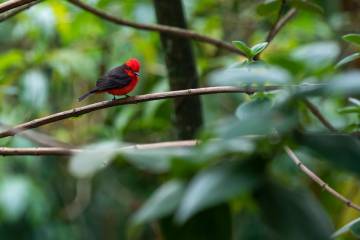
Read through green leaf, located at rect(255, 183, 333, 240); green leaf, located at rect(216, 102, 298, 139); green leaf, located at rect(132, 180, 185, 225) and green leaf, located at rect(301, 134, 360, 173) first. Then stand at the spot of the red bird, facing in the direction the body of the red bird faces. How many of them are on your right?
4

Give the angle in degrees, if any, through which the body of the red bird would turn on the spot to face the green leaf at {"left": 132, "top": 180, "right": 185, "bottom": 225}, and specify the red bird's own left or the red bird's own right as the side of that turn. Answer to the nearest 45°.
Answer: approximately 90° to the red bird's own right

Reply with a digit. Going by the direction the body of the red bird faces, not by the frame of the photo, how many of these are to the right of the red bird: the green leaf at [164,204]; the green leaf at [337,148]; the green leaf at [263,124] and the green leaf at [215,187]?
4

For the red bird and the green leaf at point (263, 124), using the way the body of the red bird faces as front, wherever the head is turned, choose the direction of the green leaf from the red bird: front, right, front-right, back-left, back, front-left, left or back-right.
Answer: right

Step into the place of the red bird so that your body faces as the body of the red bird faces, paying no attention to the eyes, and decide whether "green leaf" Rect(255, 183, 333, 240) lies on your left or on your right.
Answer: on your right

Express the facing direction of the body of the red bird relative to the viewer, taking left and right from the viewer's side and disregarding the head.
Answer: facing to the right of the viewer

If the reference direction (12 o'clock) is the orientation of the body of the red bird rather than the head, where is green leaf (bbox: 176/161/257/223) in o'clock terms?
The green leaf is roughly at 3 o'clock from the red bird.

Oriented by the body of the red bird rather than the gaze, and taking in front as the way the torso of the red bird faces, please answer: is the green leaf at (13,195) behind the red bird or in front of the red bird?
behind
